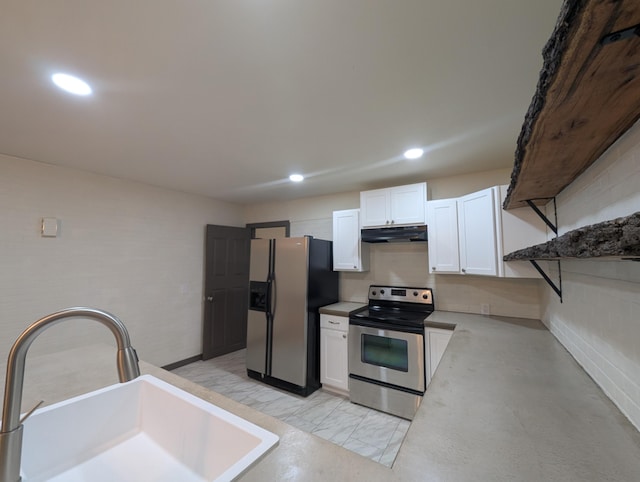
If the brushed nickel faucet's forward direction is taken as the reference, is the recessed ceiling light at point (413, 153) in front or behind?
in front

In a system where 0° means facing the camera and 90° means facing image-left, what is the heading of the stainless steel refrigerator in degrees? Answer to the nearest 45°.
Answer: approximately 45°

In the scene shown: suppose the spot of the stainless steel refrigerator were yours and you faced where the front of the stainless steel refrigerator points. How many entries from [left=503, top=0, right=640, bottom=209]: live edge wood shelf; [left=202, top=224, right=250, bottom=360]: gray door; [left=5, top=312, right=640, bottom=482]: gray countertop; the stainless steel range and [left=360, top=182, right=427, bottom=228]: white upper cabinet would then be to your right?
1

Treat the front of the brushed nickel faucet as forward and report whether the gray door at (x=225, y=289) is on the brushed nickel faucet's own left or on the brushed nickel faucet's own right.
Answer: on the brushed nickel faucet's own left

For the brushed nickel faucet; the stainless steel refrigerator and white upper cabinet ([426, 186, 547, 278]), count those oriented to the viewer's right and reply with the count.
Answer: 1

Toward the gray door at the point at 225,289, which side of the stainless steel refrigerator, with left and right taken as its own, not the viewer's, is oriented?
right

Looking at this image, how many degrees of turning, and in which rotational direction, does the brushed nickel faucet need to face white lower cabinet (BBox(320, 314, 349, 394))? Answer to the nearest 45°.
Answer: approximately 45° to its left

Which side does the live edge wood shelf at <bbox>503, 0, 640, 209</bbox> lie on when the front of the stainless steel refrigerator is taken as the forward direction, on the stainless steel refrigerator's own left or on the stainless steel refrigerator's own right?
on the stainless steel refrigerator's own left

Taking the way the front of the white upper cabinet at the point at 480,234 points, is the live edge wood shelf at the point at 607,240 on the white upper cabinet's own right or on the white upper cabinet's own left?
on the white upper cabinet's own left

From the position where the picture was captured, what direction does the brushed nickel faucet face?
facing to the right of the viewer

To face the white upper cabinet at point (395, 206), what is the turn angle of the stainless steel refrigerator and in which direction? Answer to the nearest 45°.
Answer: approximately 135° to its left

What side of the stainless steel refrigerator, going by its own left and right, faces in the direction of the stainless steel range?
left

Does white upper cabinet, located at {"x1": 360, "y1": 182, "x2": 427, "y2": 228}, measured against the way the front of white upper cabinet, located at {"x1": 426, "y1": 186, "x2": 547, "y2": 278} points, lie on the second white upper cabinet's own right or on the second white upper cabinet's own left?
on the second white upper cabinet's own right

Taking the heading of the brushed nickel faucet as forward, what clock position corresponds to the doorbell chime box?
The doorbell chime box is roughly at 9 o'clock from the brushed nickel faucet.

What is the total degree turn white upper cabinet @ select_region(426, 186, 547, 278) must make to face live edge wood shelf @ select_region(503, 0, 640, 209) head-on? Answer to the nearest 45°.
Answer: approximately 45° to its left
